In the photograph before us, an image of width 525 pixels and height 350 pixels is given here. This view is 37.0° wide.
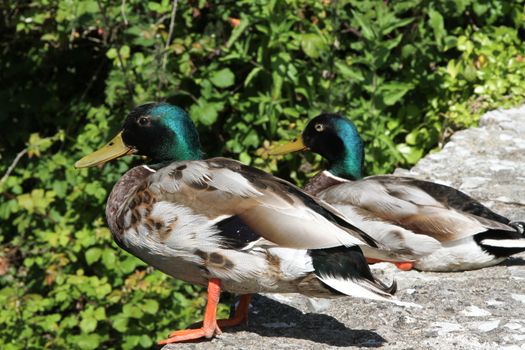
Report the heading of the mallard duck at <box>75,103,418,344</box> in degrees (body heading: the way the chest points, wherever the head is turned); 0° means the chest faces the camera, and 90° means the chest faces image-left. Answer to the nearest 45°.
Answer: approximately 90°

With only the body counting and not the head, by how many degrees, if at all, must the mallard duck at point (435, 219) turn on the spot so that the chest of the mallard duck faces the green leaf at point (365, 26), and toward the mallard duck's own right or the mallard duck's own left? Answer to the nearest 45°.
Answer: approximately 90° to the mallard duck's own right

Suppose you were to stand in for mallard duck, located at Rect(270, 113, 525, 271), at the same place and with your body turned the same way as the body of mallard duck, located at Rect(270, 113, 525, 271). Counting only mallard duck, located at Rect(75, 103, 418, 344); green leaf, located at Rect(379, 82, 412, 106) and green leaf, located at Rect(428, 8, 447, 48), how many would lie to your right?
2

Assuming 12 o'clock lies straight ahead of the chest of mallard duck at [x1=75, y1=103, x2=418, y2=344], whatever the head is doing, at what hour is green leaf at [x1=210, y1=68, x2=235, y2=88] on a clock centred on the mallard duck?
The green leaf is roughly at 3 o'clock from the mallard duck.

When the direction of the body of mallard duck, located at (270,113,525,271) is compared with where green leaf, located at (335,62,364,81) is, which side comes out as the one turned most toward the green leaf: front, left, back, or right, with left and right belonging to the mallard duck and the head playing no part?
right

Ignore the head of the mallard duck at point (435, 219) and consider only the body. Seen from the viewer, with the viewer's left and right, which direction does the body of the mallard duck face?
facing to the left of the viewer

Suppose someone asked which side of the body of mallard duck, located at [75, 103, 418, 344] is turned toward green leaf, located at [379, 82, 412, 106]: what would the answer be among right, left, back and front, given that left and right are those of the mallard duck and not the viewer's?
right

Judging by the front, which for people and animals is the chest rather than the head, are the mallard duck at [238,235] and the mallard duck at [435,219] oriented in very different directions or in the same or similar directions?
same or similar directions

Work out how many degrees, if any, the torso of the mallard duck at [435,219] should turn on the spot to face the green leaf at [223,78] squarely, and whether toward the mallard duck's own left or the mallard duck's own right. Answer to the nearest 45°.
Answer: approximately 45° to the mallard duck's own right

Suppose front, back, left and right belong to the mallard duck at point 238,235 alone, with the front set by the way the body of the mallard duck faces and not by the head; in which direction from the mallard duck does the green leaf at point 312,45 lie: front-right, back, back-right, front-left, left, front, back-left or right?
right

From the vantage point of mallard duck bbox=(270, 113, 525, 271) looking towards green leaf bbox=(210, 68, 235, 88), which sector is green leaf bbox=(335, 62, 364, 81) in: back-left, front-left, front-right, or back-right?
front-right

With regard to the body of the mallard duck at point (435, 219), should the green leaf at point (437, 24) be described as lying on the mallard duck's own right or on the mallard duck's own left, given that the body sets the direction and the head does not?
on the mallard duck's own right

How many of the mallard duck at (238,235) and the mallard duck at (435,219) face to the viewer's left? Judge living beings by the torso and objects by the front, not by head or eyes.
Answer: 2

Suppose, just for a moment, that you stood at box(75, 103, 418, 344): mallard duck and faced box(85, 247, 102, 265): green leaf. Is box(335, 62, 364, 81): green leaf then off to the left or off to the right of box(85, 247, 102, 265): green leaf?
right
